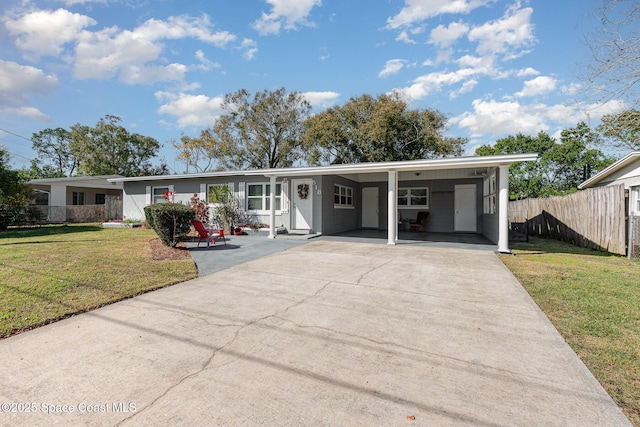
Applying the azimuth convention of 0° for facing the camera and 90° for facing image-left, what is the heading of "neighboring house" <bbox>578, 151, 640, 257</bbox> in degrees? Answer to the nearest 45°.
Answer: approximately 0°

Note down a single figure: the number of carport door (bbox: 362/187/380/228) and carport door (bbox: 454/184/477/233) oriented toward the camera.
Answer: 2

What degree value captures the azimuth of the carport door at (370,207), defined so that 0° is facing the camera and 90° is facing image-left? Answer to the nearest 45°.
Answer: approximately 0°

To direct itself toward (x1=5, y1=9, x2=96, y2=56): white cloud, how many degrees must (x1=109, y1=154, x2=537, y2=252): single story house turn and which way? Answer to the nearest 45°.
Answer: approximately 90° to its right

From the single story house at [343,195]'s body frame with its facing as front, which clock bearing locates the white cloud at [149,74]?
The white cloud is roughly at 4 o'clock from the single story house.
